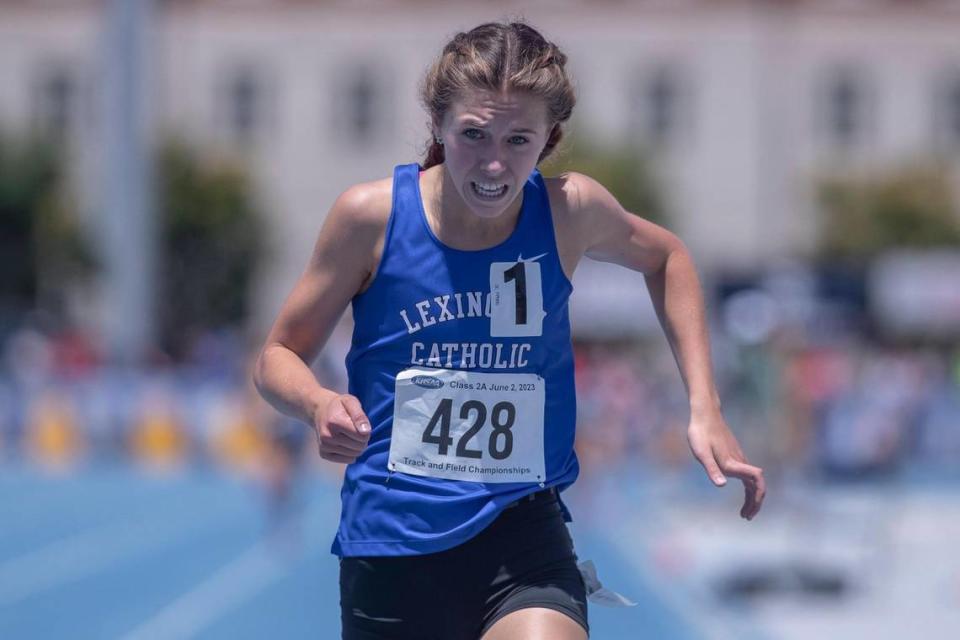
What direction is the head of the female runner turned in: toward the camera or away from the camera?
toward the camera

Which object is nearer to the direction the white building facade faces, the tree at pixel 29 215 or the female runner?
the female runner

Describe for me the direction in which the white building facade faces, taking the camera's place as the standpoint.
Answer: facing the viewer

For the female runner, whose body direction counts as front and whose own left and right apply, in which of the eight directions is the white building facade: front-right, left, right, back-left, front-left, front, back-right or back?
back

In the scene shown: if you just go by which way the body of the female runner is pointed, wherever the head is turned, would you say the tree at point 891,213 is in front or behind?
behind

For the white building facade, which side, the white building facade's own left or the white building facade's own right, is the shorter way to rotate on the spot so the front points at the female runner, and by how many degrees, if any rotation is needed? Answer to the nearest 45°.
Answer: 0° — it already faces them

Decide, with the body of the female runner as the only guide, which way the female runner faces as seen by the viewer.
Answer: toward the camera

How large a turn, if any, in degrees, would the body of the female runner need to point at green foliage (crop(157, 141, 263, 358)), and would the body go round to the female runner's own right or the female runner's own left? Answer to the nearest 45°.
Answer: approximately 180°

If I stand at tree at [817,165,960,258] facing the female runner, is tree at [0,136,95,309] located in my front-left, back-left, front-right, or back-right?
front-right

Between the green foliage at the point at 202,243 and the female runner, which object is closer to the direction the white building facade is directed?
the female runner

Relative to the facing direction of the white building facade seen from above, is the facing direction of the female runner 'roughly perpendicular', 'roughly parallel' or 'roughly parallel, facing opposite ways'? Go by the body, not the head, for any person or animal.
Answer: roughly parallel

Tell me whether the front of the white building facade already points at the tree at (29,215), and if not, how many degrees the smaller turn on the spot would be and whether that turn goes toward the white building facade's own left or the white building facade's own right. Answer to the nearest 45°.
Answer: approximately 90° to the white building facade's own right

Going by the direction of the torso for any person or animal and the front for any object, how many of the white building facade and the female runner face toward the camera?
2

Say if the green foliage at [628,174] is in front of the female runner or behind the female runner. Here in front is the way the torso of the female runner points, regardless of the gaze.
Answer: behind
